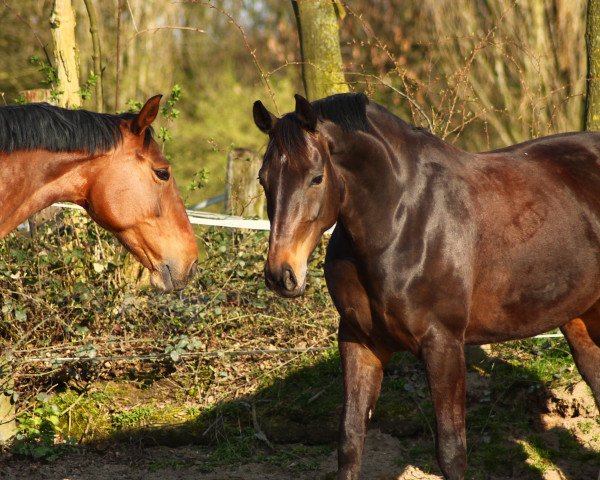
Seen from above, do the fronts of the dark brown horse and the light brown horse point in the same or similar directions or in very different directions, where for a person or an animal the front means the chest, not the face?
very different directions

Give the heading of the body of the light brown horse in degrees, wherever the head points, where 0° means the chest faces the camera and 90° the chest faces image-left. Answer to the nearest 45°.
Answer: approximately 270°

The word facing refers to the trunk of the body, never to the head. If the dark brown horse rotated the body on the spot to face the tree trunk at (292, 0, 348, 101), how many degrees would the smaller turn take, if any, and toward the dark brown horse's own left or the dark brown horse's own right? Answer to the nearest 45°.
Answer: approximately 135° to the dark brown horse's own right

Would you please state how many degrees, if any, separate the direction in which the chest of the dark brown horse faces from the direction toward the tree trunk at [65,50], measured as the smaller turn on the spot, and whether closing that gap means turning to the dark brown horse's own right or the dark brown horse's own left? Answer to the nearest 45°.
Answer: approximately 90° to the dark brown horse's own right

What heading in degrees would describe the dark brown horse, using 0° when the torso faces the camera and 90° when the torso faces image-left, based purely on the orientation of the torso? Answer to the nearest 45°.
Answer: approximately 45°

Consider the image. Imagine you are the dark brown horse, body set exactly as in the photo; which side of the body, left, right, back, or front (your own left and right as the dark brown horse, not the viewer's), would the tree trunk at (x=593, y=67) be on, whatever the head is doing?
back

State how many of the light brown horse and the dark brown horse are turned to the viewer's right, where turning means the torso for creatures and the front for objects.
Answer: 1

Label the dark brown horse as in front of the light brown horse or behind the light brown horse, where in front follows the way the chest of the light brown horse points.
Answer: in front

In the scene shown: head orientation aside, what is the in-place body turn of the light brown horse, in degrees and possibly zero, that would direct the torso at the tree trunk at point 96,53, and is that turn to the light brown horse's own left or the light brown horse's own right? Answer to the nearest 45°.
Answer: approximately 90° to the light brown horse's own left

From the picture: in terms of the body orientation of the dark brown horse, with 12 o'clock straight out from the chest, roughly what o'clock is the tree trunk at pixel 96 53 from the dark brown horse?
The tree trunk is roughly at 3 o'clock from the dark brown horse.

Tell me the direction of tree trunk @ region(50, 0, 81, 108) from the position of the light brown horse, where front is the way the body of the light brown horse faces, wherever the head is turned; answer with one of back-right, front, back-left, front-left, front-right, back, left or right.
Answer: left

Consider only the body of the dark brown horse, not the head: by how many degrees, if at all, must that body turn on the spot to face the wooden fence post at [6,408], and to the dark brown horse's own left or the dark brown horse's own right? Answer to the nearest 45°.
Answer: approximately 45° to the dark brown horse's own right

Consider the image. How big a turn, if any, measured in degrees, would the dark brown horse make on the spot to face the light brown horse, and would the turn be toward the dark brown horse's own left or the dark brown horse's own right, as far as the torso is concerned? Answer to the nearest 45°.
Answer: approximately 45° to the dark brown horse's own right
